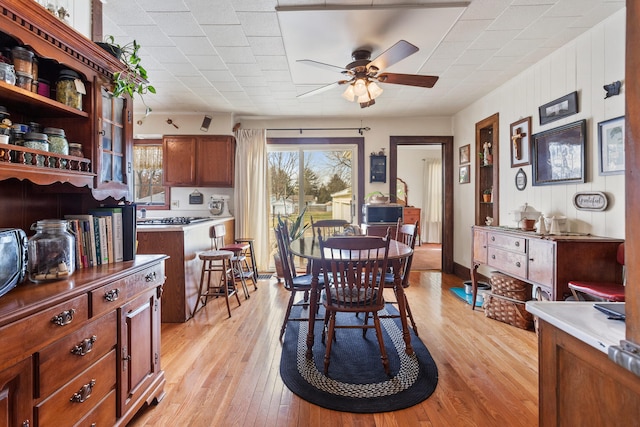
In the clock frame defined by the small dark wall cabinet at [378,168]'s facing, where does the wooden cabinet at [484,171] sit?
The wooden cabinet is roughly at 10 o'clock from the small dark wall cabinet.

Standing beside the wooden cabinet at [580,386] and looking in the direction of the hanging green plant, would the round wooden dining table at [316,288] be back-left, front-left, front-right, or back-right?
front-right

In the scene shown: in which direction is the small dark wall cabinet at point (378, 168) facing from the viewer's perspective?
toward the camera

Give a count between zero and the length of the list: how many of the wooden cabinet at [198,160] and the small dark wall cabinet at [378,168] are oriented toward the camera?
2

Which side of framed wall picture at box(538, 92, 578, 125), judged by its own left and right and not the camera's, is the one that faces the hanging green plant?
front

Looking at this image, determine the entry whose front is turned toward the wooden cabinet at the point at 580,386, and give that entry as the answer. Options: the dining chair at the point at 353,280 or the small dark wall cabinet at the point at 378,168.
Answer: the small dark wall cabinet

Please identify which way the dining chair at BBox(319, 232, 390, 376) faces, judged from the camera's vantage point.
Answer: facing away from the viewer

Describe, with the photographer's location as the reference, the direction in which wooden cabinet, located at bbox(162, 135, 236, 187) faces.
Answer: facing the viewer

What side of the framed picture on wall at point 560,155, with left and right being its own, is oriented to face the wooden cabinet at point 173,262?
front

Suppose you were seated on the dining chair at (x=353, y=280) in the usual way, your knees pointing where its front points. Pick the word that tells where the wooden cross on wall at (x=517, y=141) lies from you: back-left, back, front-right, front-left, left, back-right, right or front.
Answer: front-right

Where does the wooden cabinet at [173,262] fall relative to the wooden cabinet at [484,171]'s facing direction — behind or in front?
in front

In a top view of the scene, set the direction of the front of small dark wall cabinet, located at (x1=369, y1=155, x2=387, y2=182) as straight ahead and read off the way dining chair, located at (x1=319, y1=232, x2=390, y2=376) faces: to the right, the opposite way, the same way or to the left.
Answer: the opposite way

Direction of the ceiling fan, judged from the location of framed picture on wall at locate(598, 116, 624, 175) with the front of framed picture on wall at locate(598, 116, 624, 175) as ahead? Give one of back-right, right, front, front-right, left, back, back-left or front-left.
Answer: front

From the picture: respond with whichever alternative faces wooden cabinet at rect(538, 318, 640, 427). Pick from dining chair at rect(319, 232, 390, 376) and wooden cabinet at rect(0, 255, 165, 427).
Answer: wooden cabinet at rect(0, 255, 165, 427)

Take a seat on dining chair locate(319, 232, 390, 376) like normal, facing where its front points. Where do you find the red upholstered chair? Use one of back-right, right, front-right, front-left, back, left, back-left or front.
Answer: right

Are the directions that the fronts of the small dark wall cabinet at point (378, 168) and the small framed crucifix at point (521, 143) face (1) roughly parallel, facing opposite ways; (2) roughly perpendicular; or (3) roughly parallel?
roughly perpendicular

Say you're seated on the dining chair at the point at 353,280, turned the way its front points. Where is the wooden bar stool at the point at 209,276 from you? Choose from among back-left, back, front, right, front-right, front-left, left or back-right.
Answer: front-left
